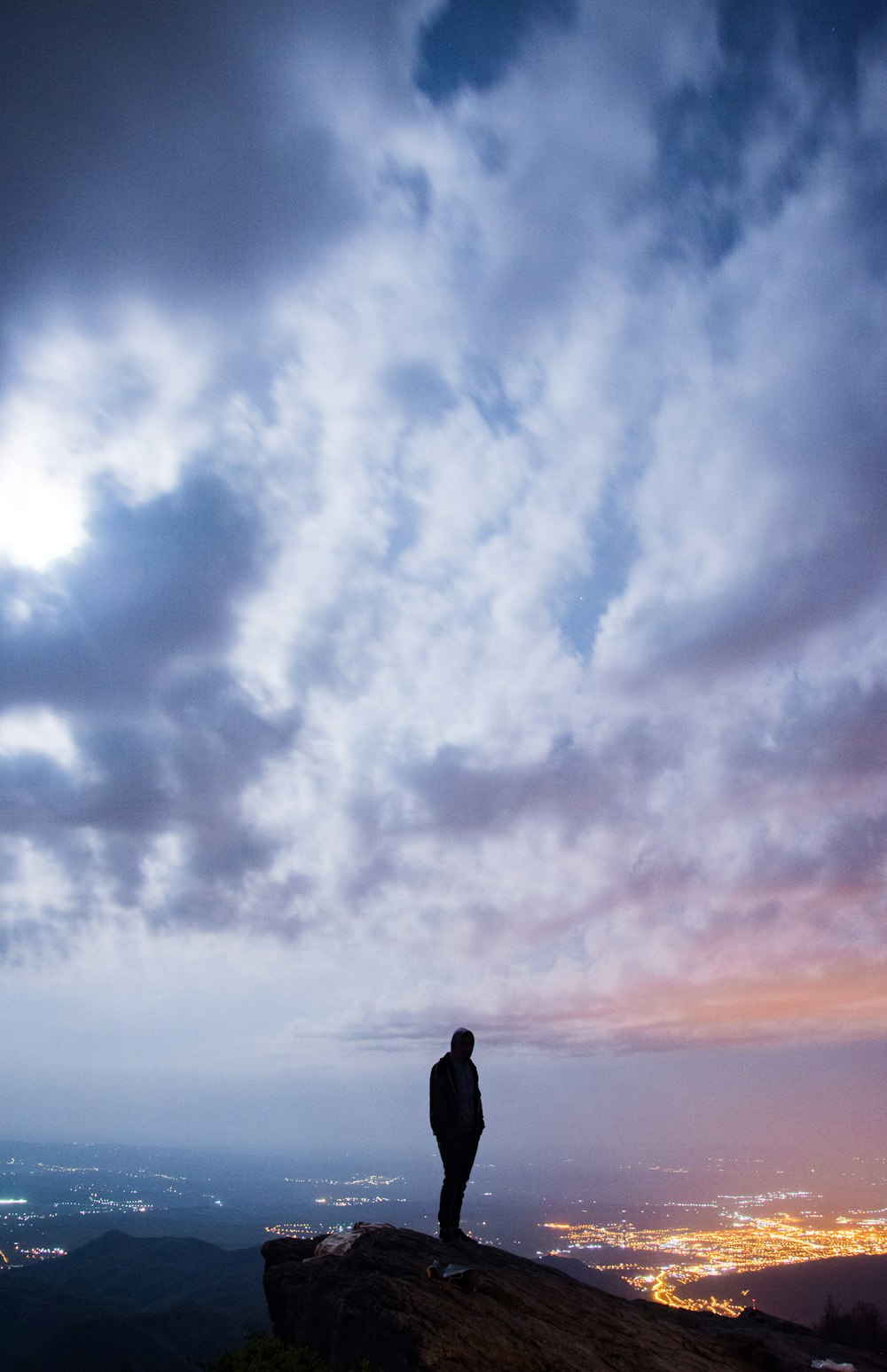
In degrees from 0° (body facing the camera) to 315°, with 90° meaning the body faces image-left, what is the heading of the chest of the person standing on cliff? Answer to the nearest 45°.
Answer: approximately 315°
